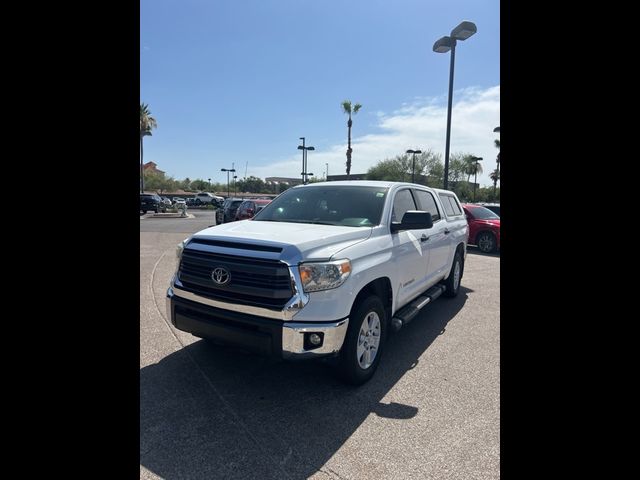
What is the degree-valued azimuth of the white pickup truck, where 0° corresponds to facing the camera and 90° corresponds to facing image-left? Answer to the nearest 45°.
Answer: approximately 45°

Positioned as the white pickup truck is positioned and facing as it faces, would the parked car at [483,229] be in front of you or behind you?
behind

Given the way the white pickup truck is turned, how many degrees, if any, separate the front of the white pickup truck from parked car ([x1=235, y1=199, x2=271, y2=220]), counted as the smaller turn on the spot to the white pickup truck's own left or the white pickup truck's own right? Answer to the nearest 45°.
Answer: approximately 135° to the white pickup truck's own right

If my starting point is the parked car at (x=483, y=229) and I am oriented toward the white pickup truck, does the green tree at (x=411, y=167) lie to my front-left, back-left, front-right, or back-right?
back-right

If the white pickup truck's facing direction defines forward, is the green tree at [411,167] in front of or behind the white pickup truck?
behind

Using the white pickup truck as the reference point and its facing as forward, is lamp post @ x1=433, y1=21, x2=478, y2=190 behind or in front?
behind
